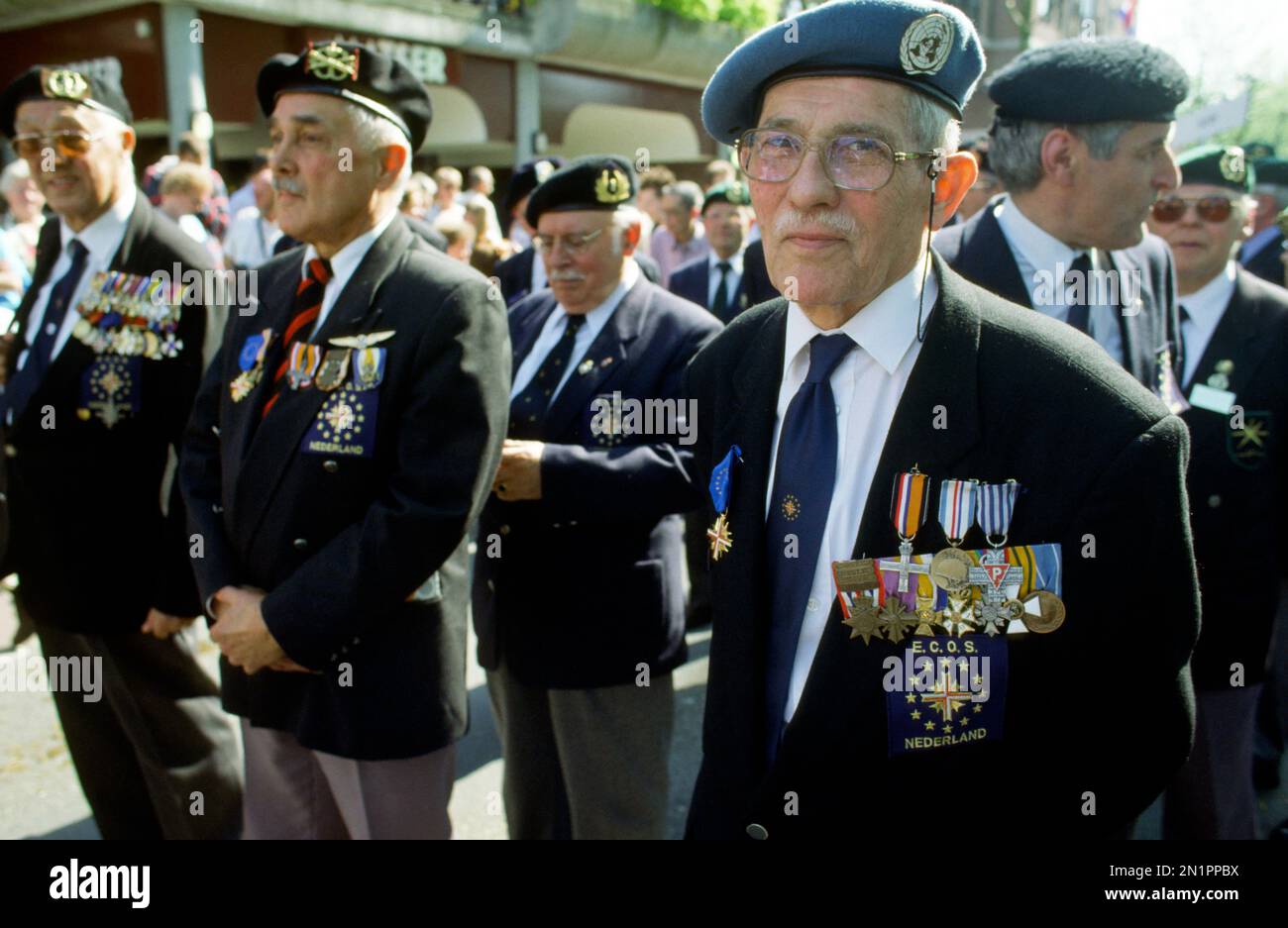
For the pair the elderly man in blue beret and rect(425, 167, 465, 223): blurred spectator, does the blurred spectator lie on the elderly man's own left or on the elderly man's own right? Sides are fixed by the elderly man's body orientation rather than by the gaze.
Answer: on the elderly man's own right

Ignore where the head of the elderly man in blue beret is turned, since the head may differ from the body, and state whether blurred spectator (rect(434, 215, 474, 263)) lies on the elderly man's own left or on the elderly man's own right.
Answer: on the elderly man's own right

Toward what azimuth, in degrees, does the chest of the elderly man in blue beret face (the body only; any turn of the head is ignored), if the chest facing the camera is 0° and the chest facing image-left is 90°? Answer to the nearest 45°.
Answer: approximately 45°

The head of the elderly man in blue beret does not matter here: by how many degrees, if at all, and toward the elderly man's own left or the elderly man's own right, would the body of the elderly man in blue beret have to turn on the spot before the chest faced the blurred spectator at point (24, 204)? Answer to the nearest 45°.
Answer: approximately 90° to the elderly man's own right

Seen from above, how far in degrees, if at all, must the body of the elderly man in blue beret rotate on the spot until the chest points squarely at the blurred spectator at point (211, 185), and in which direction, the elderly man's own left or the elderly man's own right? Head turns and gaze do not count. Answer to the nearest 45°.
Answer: approximately 90° to the elderly man's own right

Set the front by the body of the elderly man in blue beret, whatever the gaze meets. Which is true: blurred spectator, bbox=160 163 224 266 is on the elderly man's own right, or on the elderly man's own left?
on the elderly man's own right
